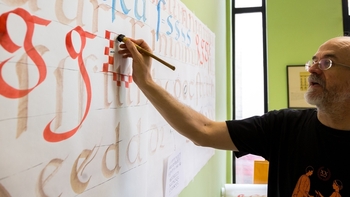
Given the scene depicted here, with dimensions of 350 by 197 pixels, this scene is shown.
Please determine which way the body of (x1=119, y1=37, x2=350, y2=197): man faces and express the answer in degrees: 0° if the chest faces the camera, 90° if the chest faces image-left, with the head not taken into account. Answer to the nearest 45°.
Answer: approximately 45°

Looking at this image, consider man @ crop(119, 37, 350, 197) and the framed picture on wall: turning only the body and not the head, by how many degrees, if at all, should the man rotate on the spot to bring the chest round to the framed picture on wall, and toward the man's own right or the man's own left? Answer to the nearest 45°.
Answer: approximately 135° to the man's own right

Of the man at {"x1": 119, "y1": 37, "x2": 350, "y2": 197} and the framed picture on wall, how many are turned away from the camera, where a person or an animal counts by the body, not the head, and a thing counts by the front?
0

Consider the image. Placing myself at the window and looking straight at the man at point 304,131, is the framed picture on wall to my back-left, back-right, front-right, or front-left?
front-left

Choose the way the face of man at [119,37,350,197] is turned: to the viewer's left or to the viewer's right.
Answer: to the viewer's left

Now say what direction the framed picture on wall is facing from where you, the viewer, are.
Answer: facing the viewer

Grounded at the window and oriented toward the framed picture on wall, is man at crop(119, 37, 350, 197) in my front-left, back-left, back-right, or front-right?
front-right

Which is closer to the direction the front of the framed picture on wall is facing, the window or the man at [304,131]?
the man

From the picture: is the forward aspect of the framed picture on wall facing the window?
no

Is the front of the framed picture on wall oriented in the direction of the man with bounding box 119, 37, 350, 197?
yes

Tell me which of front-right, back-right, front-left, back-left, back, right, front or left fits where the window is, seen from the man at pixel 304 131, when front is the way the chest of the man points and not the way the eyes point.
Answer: back-right
